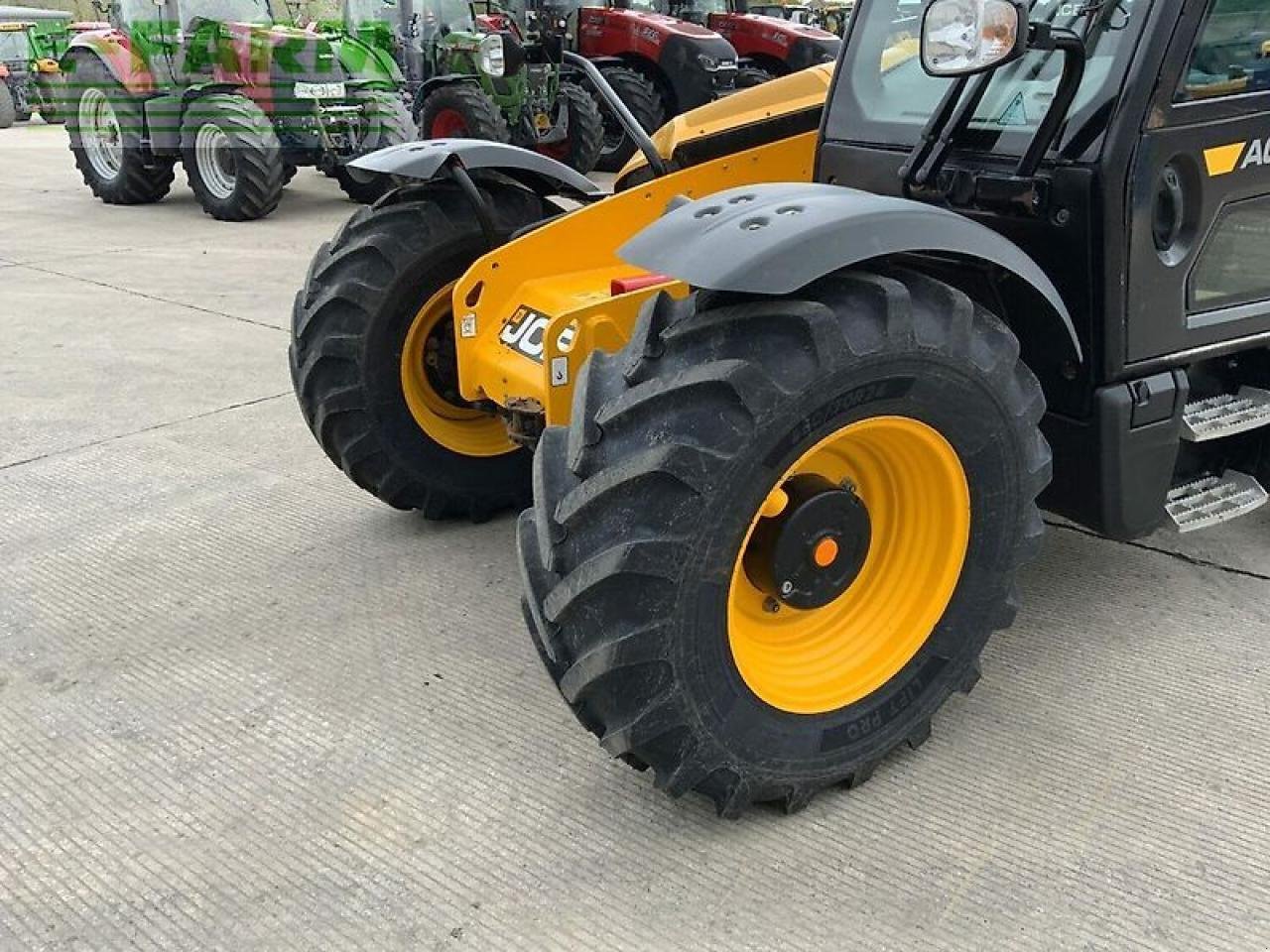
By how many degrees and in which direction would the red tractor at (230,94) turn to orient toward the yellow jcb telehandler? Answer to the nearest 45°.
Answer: approximately 45° to its right

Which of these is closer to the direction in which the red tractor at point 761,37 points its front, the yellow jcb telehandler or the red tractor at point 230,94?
the yellow jcb telehandler

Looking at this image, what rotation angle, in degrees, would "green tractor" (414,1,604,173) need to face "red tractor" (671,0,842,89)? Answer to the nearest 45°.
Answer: approximately 90° to its left

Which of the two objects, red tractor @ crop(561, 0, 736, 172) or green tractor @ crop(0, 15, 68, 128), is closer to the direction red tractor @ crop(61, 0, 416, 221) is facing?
the red tractor @ crop(561, 0, 736, 172)

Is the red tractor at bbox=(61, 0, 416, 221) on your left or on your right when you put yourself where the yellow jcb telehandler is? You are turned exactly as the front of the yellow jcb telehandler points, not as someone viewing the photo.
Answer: on your right

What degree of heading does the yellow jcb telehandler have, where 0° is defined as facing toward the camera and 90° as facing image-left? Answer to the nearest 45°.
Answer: approximately 45°

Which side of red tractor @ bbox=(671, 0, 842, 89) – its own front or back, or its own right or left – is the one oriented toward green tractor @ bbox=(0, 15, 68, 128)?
back

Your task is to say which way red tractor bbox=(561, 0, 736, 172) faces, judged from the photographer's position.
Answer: facing the viewer and to the right of the viewer

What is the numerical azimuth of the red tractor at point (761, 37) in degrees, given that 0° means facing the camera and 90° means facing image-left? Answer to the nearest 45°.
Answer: approximately 315°

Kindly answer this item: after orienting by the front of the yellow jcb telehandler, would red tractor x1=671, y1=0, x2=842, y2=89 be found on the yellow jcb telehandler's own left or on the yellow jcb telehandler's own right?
on the yellow jcb telehandler's own right

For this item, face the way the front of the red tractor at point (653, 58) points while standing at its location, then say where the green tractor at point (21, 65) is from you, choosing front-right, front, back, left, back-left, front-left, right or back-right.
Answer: back

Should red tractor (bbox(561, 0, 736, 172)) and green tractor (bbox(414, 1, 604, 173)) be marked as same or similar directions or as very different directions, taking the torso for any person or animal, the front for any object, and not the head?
same or similar directions

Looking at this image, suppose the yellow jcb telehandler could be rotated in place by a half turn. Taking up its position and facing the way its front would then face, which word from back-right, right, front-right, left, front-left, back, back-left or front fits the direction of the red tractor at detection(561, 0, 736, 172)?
front-left
